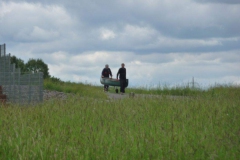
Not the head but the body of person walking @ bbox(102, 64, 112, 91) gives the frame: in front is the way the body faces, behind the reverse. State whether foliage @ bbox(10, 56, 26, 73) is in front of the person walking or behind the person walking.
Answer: behind
